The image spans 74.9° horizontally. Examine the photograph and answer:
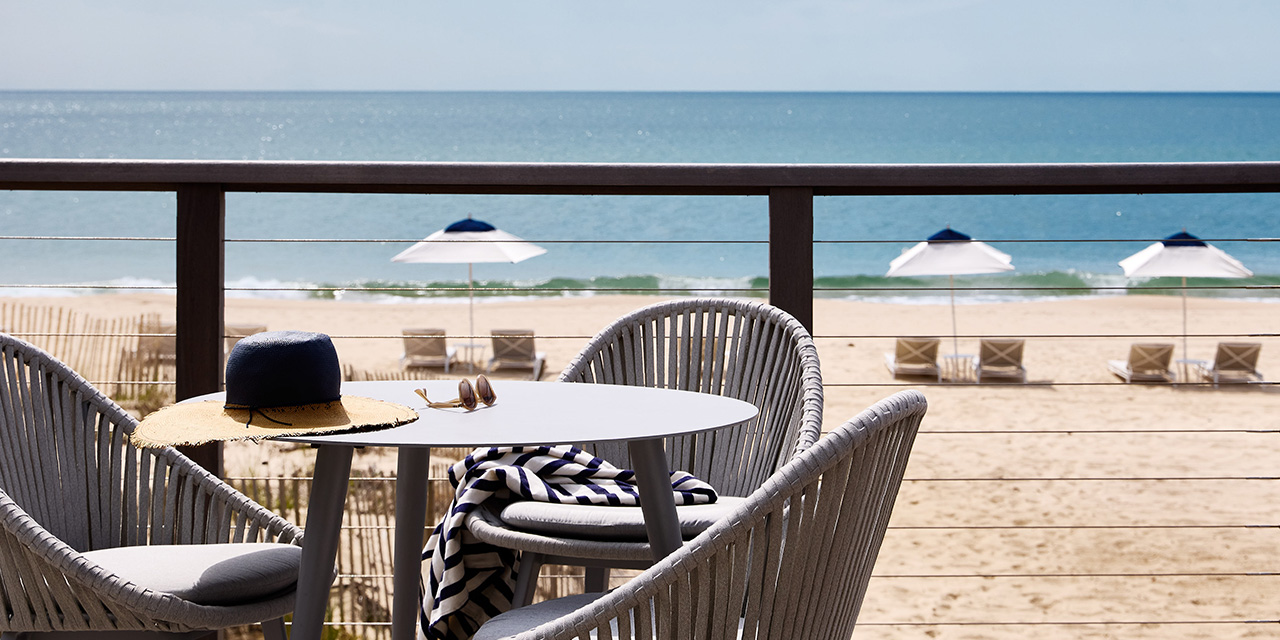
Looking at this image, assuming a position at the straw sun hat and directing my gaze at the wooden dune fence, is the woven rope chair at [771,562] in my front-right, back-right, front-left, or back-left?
back-right

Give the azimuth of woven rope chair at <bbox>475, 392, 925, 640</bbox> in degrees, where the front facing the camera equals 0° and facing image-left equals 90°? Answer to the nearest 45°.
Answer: approximately 90°

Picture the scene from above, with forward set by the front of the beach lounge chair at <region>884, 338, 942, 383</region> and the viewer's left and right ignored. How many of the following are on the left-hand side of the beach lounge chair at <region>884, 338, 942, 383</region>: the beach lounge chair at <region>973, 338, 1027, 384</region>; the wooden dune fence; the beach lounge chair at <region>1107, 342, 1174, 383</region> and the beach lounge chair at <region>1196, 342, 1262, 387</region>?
1

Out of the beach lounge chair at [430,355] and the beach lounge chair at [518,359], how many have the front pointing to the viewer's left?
0

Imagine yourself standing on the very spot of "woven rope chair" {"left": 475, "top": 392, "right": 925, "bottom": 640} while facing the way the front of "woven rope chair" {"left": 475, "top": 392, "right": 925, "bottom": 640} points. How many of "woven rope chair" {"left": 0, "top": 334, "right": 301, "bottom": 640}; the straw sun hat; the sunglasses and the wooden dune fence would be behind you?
0

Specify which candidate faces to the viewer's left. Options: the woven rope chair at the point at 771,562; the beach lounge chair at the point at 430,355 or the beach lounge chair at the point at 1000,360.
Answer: the woven rope chair

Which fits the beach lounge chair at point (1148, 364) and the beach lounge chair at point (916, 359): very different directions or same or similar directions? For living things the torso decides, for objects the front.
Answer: same or similar directions

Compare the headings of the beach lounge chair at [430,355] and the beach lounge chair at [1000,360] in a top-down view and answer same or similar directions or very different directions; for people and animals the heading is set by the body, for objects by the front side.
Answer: same or similar directions

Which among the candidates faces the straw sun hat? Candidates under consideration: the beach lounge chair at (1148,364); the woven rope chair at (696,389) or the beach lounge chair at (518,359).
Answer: the woven rope chair

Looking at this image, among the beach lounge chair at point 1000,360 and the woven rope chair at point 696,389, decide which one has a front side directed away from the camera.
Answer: the beach lounge chair

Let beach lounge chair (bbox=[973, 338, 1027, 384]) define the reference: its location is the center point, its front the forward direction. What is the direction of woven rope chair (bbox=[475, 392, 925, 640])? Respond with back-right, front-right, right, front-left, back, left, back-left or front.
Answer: back

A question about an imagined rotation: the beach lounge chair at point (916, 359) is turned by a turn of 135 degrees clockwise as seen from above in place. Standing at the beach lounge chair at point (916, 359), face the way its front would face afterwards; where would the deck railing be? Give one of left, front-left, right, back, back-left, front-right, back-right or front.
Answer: right

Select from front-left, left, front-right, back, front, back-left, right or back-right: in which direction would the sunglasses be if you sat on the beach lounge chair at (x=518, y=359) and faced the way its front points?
back-right
